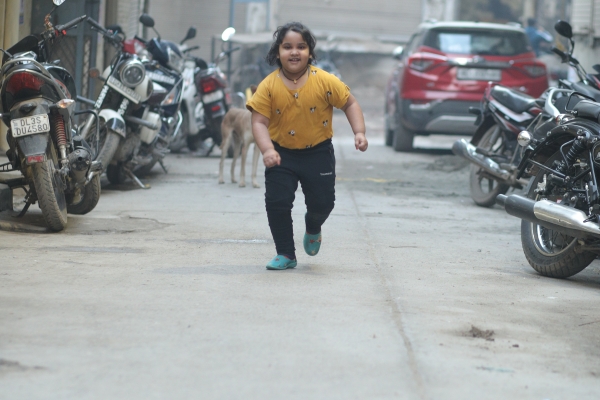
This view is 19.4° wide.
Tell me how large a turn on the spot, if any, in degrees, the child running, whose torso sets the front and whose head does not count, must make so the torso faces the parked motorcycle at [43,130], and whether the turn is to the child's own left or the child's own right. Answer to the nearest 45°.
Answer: approximately 135° to the child's own right

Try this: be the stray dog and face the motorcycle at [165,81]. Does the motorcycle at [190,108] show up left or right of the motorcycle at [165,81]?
right

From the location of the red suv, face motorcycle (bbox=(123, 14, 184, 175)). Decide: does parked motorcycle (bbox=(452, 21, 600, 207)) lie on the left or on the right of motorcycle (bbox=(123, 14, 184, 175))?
left

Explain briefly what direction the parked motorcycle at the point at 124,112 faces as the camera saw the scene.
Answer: facing the viewer and to the left of the viewer

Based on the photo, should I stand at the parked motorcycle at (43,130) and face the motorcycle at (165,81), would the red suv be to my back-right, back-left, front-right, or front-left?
front-right

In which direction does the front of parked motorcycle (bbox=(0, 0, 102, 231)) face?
away from the camera

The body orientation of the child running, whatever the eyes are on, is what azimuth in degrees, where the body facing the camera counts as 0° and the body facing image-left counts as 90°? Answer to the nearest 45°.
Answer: approximately 0°

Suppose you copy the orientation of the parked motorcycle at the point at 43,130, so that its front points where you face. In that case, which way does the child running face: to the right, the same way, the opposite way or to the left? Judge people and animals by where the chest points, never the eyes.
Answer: the opposite way

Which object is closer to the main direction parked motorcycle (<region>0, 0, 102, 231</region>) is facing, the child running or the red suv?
the red suv

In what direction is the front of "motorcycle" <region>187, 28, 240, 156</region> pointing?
away from the camera
